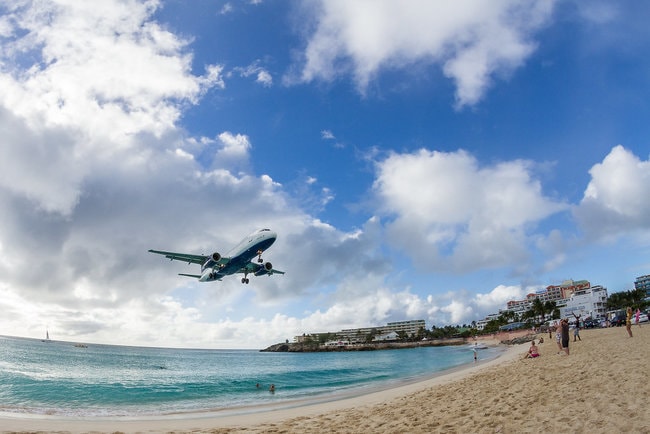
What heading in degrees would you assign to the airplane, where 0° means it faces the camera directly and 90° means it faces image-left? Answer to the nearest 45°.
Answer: approximately 315°
